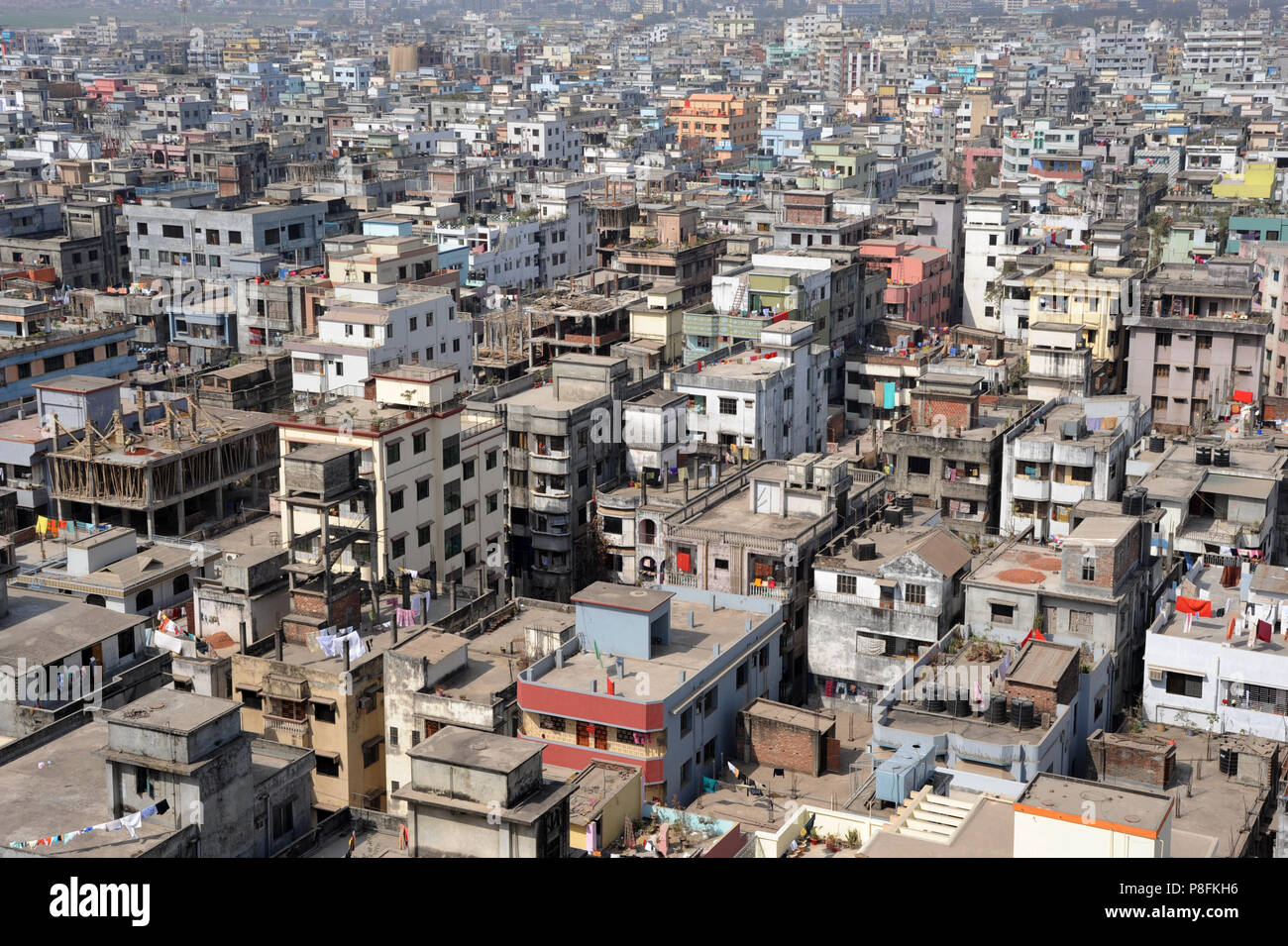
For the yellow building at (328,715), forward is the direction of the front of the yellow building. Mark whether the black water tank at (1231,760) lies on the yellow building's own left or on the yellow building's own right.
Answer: on the yellow building's own left

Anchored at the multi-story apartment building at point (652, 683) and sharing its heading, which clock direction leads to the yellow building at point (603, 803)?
The yellow building is roughly at 11 o'clock from the multi-story apartment building.

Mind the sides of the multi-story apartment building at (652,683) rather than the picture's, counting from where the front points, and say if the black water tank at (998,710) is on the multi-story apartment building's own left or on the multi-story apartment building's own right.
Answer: on the multi-story apartment building's own left

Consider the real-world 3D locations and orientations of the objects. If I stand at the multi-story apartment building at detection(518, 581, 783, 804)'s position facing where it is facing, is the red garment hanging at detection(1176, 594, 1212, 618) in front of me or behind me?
behind

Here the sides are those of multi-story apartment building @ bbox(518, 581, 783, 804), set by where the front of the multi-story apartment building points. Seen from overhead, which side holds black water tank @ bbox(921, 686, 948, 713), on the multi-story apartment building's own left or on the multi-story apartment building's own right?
on the multi-story apartment building's own left

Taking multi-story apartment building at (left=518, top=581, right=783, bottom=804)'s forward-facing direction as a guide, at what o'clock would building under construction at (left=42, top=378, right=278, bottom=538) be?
The building under construction is roughly at 3 o'clock from the multi-story apartment building.

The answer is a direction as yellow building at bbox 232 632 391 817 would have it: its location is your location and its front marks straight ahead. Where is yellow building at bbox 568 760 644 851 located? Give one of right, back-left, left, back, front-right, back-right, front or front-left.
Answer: left

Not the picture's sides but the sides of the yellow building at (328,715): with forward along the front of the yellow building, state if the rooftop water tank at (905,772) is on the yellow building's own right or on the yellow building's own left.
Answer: on the yellow building's own left

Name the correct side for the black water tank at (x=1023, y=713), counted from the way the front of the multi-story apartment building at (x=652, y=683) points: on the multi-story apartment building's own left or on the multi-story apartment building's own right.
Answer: on the multi-story apartment building's own left

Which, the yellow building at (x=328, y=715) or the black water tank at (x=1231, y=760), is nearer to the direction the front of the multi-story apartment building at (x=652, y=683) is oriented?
the yellow building

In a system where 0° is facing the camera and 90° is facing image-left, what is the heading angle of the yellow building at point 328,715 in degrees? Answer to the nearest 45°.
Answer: approximately 45°

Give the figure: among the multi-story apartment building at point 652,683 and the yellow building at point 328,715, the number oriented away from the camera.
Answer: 0

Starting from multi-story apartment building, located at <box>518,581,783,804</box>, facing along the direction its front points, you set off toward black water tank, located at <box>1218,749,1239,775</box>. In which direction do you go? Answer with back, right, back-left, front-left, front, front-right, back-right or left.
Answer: back-left

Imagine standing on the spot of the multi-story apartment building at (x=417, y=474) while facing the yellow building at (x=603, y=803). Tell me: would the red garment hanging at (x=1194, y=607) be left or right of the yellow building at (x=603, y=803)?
left

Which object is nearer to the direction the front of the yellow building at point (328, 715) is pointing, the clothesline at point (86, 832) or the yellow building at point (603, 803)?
the clothesline

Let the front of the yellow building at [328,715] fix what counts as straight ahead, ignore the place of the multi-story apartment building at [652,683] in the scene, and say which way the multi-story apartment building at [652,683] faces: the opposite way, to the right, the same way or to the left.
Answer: the same way

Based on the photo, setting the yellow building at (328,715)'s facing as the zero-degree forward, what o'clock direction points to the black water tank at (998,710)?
The black water tank is roughly at 8 o'clock from the yellow building.

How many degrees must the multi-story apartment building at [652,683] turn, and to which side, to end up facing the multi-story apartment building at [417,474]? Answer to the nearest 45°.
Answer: approximately 90° to its right

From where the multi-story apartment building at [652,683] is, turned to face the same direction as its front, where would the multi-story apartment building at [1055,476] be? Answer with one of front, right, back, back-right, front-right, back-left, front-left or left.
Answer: back

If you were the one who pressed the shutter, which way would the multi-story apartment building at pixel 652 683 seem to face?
facing the viewer and to the left of the viewer
